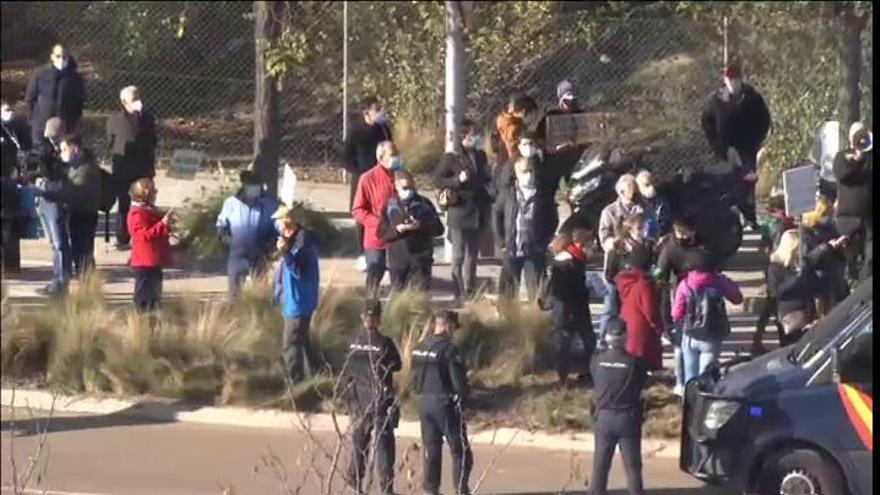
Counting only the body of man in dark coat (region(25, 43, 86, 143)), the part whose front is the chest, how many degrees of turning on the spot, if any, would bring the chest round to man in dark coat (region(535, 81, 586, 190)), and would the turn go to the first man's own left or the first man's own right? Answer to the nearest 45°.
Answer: approximately 90° to the first man's own left

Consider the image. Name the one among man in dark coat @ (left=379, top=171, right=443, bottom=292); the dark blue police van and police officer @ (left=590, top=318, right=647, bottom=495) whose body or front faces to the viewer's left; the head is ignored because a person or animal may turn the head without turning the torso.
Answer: the dark blue police van

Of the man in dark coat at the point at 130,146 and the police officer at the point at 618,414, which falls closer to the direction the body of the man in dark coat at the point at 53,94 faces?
the police officer

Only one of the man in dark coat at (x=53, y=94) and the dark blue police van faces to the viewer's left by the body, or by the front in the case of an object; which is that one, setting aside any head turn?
the dark blue police van

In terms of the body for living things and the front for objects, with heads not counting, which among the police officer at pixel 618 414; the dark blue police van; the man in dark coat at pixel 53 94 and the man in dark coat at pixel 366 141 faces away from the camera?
the police officer

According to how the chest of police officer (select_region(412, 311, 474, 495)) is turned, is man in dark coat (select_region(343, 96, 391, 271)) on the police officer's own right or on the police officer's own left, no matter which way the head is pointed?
on the police officer's own left

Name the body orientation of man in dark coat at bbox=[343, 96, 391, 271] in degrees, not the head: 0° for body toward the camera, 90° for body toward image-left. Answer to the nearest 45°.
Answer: approximately 315°

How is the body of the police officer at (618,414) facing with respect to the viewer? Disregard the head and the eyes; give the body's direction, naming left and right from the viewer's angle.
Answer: facing away from the viewer

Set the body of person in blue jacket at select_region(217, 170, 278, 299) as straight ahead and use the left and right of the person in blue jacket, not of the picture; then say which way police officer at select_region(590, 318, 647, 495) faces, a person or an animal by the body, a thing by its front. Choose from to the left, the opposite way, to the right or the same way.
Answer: the opposite way

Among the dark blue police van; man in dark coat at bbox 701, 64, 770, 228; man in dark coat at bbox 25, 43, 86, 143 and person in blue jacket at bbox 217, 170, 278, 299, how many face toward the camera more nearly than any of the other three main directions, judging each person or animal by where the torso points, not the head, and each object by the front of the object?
3

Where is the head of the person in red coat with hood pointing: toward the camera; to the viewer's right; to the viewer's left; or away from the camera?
away from the camera

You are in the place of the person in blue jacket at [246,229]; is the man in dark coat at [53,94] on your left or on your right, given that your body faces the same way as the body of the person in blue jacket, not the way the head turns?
on your right
